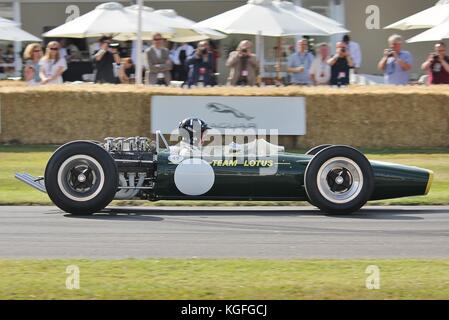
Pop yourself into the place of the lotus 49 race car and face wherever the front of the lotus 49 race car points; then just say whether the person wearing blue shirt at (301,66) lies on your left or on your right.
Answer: on your left

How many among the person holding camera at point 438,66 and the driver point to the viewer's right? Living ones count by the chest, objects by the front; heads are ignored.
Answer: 1

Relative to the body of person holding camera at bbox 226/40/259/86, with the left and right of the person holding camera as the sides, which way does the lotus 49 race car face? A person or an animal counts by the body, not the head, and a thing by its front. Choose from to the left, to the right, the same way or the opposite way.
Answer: to the left

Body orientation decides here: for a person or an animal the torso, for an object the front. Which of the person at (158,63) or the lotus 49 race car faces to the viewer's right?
the lotus 49 race car

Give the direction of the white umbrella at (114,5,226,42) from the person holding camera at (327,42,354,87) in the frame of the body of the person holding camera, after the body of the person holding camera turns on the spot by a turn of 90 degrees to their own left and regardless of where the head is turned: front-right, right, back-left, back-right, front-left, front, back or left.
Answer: back-left

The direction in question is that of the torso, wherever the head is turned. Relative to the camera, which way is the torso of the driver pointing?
to the viewer's right

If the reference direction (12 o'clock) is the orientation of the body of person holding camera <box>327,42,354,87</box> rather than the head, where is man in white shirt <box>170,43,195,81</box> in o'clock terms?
The man in white shirt is roughly at 4 o'clock from the person holding camera.

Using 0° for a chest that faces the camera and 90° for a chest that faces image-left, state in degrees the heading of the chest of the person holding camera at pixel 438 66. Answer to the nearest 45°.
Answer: approximately 45°

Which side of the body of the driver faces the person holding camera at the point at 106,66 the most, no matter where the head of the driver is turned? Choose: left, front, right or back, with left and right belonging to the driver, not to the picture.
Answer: left

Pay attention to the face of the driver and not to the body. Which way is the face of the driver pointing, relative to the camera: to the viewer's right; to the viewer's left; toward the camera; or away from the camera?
to the viewer's right

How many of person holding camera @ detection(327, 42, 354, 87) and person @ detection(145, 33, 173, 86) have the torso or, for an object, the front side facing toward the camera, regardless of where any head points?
2

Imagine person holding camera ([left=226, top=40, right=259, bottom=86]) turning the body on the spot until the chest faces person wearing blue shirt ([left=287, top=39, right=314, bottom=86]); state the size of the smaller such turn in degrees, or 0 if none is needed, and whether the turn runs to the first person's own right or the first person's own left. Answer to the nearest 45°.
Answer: approximately 135° to the first person's own left

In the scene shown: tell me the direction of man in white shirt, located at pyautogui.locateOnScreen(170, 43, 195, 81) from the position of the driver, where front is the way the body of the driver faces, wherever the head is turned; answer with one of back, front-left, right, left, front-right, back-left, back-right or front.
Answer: left

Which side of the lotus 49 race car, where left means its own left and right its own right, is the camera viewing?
right

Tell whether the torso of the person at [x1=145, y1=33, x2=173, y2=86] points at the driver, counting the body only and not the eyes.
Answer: yes
